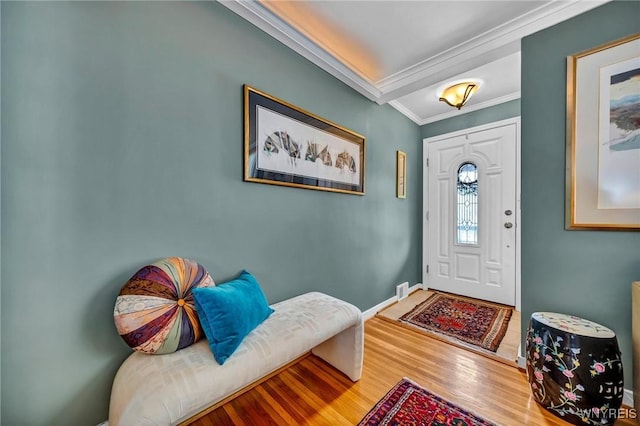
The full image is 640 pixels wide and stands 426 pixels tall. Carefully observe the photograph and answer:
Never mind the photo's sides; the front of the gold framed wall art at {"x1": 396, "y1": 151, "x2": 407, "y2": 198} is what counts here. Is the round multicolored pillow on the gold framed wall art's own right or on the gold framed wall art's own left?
on the gold framed wall art's own right

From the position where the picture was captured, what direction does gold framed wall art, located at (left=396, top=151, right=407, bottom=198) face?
facing the viewer and to the right of the viewer

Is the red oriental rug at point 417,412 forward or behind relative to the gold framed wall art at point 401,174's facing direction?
forward

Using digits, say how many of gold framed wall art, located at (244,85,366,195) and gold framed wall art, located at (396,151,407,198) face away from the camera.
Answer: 0

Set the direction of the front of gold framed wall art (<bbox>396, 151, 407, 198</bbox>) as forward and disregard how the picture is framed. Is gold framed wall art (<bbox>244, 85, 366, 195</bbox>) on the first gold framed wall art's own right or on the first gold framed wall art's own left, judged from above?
on the first gold framed wall art's own right

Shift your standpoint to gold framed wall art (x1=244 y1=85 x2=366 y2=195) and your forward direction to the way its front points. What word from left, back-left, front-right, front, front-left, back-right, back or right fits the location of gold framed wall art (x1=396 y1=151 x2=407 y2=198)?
left

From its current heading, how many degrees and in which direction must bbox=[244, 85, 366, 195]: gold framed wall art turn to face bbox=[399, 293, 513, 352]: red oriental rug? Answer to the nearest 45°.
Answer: approximately 45° to its left
